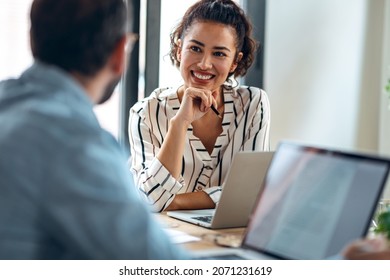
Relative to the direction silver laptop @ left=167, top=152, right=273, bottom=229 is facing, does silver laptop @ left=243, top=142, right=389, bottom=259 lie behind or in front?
behind

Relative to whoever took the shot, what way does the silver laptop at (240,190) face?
facing away from the viewer and to the left of the viewer

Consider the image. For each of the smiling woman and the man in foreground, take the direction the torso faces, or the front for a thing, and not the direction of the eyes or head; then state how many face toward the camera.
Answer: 1

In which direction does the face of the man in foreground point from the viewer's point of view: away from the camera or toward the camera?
away from the camera

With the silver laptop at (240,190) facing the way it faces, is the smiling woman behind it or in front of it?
in front

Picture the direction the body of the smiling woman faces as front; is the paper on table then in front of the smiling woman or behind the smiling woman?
in front

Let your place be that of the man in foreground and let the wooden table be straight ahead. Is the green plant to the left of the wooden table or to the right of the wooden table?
right

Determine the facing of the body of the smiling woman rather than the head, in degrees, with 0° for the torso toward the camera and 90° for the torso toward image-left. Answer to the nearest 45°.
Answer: approximately 0°

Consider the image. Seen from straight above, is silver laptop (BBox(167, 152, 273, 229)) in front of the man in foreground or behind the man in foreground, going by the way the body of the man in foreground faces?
in front
